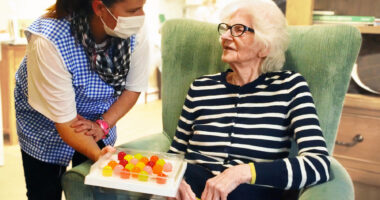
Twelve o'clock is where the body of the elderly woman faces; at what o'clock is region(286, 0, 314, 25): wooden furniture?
The wooden furniture is roughly at 5 o'clock from the elderly woman.

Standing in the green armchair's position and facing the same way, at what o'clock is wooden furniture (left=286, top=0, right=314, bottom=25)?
The wooden furniture is roughly at 5 o'clock from the green armchair.

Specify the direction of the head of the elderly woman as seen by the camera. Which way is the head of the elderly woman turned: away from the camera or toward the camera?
toward the camera

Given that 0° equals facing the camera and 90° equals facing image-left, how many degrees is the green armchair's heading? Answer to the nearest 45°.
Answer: approximately 45°

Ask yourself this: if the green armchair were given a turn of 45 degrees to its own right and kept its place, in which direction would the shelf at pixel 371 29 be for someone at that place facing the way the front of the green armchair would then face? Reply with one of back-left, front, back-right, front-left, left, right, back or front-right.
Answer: back-right

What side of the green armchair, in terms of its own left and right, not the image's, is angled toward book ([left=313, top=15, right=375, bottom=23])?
back

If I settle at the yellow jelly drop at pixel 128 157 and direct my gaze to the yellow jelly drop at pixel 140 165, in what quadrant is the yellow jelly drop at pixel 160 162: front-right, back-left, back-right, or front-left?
front-left
